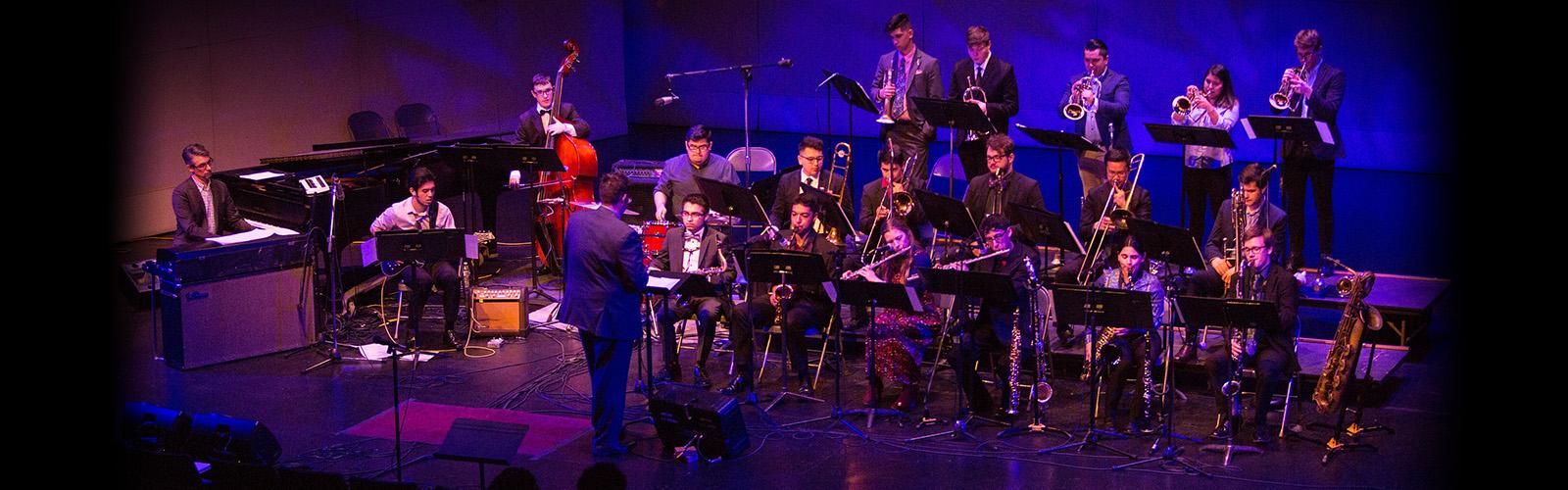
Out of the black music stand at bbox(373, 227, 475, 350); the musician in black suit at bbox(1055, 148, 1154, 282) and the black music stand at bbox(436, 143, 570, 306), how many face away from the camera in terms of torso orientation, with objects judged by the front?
2

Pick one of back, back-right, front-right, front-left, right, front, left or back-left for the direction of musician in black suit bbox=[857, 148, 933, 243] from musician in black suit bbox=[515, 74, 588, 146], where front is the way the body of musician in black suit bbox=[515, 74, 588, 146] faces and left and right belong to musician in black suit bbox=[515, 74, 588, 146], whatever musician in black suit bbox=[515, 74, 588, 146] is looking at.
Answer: front-left

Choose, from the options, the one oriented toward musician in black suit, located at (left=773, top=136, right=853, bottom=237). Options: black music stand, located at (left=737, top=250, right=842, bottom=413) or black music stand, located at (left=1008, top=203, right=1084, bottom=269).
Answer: black music stand, located at (left=737, top=250, right=842, bottom=413)

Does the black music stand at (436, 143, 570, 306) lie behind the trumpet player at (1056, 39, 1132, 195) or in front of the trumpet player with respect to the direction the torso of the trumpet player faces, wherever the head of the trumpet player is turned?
in front

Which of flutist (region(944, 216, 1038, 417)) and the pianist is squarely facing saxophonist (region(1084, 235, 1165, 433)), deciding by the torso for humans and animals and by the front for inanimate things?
the pianist

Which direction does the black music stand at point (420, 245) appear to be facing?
away from the camera

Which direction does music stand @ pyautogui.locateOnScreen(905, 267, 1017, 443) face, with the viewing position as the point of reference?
facing away from the viewer

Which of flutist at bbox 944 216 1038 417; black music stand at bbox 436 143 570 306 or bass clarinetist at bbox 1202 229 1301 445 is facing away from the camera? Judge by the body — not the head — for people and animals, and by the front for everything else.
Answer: the black music stand

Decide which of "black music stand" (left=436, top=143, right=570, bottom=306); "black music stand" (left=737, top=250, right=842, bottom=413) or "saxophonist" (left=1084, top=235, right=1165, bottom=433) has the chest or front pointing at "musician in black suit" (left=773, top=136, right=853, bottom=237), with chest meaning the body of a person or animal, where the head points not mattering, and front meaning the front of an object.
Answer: "black music stand" (left=737, top=250, right=842, bottom=413)

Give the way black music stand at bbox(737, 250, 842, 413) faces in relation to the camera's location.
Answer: facing away from the viewer

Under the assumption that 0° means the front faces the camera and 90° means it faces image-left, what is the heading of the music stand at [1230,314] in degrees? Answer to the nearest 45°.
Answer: approximately 180°

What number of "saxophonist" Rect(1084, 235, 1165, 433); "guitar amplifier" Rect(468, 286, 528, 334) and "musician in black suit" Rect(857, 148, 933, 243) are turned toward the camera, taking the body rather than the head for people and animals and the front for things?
3

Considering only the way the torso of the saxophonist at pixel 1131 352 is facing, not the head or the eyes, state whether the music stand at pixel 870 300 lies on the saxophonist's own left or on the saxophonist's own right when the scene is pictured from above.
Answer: on the saxophonist's own right
